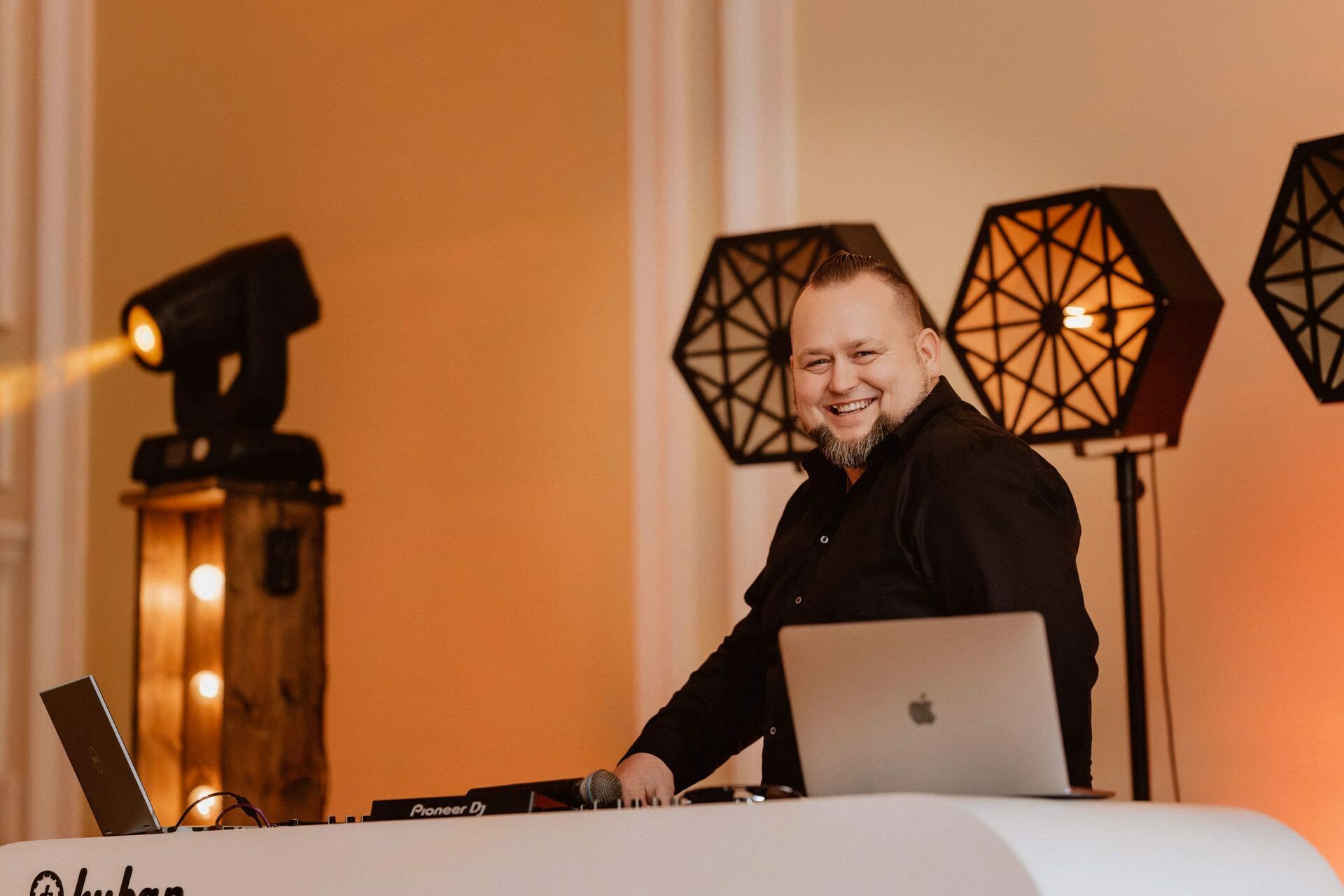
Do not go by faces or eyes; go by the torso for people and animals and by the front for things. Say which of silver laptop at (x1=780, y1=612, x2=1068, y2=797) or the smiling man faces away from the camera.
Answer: the silver laptop

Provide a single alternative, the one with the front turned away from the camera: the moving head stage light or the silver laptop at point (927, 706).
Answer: the silver laptop

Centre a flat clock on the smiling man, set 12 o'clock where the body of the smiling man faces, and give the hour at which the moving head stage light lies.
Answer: The moving head stage light is roughly at 3 o'clock from the smiling man.

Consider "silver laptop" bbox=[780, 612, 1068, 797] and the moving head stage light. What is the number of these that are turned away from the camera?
1

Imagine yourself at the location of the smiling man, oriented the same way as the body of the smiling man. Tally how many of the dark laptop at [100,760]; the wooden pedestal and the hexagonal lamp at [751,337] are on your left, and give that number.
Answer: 0

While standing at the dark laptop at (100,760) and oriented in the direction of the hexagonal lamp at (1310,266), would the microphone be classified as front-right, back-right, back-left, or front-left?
front-right

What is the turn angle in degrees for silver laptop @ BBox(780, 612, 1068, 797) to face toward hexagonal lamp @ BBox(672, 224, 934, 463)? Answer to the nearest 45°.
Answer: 0° — it already faces it

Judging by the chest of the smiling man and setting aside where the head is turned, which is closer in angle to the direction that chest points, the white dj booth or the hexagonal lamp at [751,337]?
the white dj booth

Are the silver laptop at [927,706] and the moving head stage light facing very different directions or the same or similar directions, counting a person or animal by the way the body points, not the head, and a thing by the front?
very different directions

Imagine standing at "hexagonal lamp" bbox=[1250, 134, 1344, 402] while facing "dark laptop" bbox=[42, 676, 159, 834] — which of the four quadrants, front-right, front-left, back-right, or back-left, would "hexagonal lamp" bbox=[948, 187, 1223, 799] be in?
front-right

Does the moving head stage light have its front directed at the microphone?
no

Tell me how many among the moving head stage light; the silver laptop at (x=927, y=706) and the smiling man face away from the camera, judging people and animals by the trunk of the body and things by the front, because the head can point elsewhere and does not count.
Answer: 1

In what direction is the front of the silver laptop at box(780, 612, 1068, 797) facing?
away from the camera
